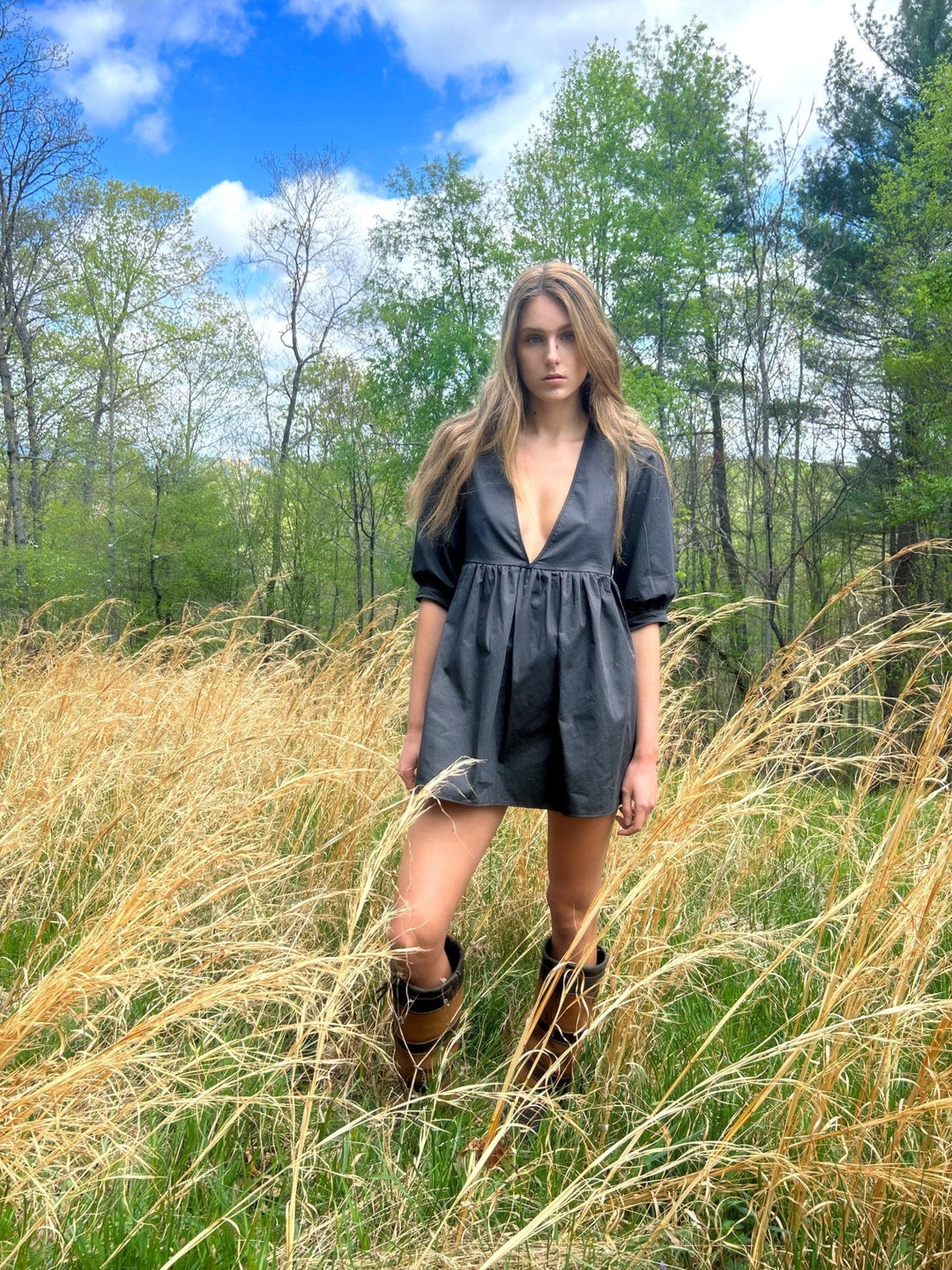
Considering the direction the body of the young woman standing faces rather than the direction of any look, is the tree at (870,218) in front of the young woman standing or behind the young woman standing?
behind

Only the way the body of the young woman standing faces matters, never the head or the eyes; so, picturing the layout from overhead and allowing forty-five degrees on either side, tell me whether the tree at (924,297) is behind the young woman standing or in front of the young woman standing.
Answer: behind

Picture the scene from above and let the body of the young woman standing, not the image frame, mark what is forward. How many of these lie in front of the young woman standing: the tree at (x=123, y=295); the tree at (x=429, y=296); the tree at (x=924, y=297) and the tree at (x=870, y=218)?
0

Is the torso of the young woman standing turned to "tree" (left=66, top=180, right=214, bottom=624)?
no

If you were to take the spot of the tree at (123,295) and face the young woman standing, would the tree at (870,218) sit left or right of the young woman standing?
left

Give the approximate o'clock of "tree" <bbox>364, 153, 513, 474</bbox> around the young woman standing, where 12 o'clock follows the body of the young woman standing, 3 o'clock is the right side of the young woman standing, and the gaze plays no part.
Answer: The tree is roughly at 6 o'clock from the young woman standing.

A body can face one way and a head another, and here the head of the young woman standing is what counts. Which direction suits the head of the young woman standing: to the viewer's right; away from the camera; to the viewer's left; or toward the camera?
toward the camera

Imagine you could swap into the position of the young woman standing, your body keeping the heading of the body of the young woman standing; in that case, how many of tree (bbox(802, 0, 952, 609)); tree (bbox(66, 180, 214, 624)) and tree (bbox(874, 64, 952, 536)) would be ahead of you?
0

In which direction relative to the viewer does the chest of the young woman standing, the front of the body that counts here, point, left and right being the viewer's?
facing the viewer
